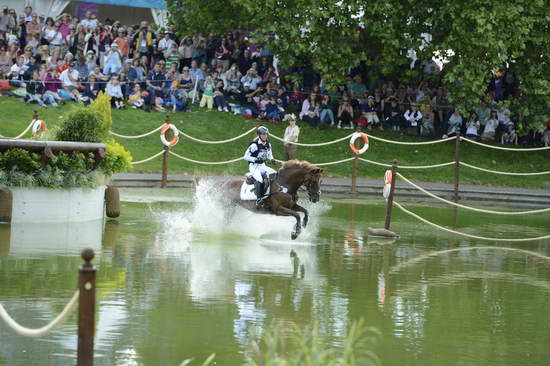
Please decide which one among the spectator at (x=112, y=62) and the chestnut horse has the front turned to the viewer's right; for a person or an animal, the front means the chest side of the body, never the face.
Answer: the chestnut horse

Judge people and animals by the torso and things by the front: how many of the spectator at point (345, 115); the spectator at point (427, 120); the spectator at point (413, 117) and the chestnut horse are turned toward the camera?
3

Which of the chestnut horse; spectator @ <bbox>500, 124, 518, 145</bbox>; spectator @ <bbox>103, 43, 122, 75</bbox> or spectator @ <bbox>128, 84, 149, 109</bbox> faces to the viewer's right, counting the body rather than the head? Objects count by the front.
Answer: the chestnut horse

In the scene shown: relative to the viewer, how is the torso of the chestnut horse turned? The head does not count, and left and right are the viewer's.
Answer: facing to the right of the viewer

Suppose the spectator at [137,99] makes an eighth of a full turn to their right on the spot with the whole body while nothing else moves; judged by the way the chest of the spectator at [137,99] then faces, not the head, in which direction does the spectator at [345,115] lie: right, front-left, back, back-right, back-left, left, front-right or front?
back-left

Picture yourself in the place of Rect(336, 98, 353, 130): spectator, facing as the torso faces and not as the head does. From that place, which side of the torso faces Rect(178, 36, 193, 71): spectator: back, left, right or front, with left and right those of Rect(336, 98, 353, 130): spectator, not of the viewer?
right

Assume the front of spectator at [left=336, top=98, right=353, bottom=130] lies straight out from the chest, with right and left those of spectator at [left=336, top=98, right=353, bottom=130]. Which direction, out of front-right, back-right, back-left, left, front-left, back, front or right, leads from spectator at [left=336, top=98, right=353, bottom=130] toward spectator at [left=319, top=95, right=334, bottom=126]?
right

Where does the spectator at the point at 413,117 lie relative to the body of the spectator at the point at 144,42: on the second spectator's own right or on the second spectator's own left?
on the second spectator's own left

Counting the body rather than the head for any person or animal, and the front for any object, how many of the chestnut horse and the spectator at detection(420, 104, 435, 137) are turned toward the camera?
1

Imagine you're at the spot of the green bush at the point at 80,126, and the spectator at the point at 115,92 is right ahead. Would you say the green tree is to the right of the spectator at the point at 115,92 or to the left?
right
